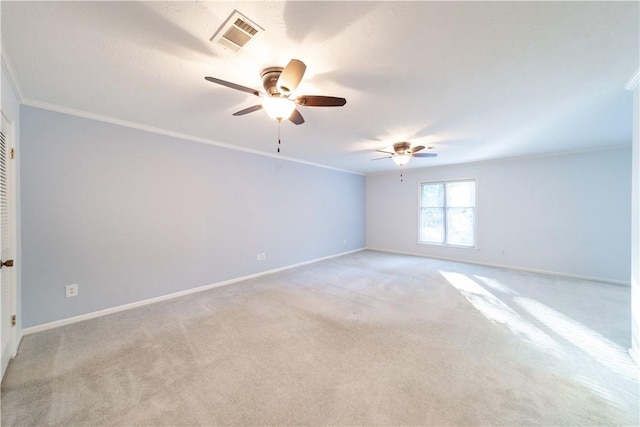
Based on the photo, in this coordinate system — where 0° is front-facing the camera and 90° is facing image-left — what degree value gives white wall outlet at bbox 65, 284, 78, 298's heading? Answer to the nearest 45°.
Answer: approximately 0°

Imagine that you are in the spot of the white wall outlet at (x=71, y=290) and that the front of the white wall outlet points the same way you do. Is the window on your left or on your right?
on your left

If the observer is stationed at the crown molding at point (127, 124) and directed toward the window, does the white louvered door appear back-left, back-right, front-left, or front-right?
back-right
